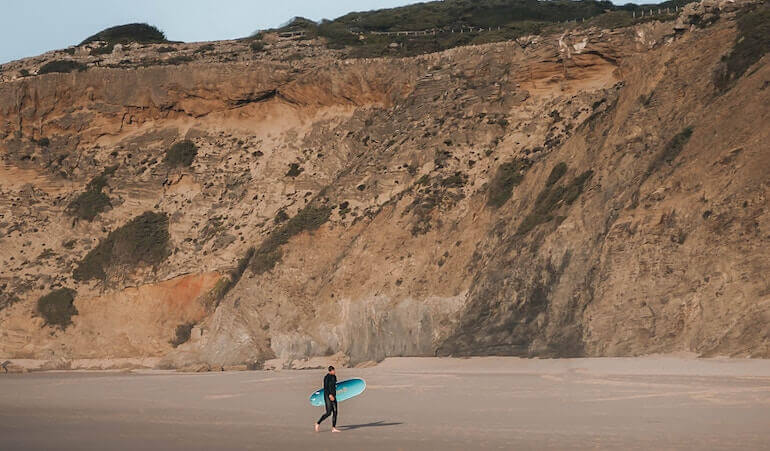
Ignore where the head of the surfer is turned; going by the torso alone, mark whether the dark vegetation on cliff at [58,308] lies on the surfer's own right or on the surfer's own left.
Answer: on the surfer's own left

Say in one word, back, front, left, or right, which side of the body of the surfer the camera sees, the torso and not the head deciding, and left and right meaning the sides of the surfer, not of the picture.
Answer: right

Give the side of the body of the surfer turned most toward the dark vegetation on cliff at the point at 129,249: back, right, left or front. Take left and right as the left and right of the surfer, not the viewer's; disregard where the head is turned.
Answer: left

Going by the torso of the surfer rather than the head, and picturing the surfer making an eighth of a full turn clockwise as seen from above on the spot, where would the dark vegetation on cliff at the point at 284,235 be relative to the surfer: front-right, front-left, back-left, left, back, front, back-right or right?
back-left

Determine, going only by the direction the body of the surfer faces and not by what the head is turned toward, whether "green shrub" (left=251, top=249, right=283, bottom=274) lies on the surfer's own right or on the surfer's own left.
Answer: on the surfer's own left

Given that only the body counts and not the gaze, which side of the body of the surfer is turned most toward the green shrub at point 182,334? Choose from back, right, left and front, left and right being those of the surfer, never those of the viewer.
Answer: left

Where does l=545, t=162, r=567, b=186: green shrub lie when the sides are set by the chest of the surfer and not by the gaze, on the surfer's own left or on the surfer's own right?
on the surfer's own left

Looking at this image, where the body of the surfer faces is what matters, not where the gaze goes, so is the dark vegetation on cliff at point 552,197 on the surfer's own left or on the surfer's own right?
on the surfer's own left

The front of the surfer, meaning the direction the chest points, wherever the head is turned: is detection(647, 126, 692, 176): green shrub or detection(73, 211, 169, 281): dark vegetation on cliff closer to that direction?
the green shrub

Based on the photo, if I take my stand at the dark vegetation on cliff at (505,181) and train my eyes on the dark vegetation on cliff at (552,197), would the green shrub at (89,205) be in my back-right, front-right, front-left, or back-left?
back-right

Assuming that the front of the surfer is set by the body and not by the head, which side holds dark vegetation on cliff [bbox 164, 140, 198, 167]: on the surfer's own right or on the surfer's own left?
on the surfer's own left

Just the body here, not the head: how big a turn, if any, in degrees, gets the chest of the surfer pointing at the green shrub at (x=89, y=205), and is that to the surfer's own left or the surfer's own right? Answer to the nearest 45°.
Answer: approximately 90° to the surfer's own left

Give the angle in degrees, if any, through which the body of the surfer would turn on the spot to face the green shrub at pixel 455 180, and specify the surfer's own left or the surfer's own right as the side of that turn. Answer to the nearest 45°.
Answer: approximately 90° to the surfer's own left
